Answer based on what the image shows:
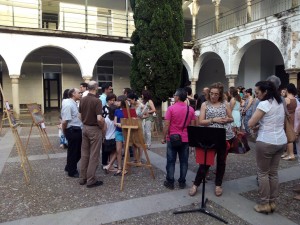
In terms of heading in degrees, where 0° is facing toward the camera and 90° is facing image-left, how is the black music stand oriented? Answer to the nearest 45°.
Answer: approximately 180°

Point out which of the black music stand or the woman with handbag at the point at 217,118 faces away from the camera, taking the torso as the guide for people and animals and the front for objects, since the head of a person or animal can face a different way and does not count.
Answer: the black music stand

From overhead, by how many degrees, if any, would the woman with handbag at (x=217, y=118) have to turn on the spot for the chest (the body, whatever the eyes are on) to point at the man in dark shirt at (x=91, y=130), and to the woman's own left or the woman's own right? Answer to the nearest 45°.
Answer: approximately 90° to the woman's own right

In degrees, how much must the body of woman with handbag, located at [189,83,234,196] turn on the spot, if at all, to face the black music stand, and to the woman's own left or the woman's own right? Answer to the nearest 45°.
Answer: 0° — they already face it

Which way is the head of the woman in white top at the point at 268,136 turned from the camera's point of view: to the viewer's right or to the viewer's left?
to the viewer's left

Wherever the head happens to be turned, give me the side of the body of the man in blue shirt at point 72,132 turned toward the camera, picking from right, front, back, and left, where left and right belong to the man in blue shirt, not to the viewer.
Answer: right

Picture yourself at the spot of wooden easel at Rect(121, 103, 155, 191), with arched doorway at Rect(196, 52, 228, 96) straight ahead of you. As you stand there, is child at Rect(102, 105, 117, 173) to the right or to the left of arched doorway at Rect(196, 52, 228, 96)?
left

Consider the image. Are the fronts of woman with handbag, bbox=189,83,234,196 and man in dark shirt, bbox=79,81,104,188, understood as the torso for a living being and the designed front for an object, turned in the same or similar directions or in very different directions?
very different directions

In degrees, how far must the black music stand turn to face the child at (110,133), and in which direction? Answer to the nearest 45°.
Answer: approximately 45° to its left
